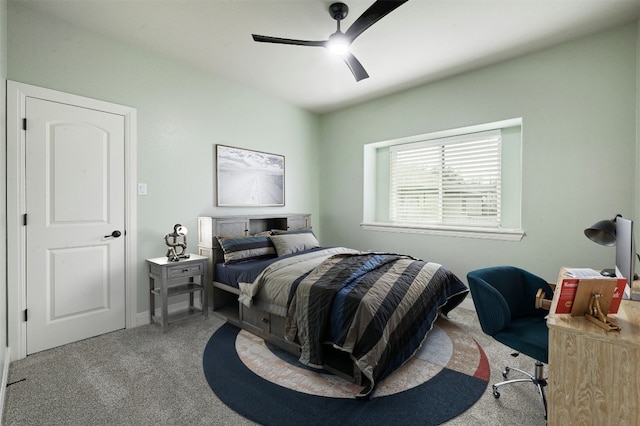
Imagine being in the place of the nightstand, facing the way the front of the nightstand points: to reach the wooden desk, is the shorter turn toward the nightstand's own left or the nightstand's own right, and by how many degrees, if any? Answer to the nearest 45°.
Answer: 0° — it already faces it

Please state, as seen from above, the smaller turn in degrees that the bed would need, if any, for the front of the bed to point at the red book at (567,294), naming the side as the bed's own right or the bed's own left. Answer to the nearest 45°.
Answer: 0° — it already faces it

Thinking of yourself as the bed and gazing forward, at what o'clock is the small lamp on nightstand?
The small lamp on nightstand is roughly at 5 o'clock from the bed.

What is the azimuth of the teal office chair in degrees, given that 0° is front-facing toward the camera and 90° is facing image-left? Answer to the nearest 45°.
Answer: approximately 315°

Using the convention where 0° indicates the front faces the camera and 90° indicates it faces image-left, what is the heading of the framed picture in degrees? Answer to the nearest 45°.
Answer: approximately 315°

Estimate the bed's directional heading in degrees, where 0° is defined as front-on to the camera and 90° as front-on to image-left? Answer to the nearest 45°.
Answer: approximately 315°
